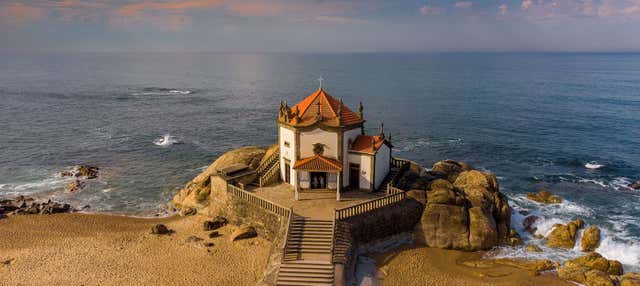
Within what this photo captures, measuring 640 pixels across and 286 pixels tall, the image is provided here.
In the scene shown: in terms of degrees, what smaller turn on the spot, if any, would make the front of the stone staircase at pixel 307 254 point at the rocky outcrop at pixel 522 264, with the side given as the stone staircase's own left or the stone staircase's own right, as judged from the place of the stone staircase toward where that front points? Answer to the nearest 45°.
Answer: approximately 90° to the stone staircase's own left

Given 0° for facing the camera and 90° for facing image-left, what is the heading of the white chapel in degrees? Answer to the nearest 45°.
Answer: approximately 0°

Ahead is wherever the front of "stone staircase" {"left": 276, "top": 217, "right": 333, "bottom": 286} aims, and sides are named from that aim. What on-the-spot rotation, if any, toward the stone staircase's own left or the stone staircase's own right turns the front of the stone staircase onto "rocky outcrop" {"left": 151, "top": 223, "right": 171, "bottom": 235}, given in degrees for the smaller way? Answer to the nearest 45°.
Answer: approximately 135° to the stone staircase's own right

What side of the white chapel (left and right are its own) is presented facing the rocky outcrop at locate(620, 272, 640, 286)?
left

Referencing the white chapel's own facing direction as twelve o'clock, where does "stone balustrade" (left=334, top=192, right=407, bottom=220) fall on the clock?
The stone balustrade is roughly at 11 o'clock from the white chapel.

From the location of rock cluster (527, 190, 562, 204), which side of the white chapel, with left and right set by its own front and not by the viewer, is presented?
left

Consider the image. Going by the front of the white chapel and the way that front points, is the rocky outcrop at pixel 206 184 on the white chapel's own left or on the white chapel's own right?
on the white chapel's own right

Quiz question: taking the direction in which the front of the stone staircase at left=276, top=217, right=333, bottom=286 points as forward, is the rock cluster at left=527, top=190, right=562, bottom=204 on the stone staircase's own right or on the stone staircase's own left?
on the stone staircase's own left

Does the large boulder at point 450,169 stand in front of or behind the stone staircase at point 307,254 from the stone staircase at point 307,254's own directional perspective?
behind
